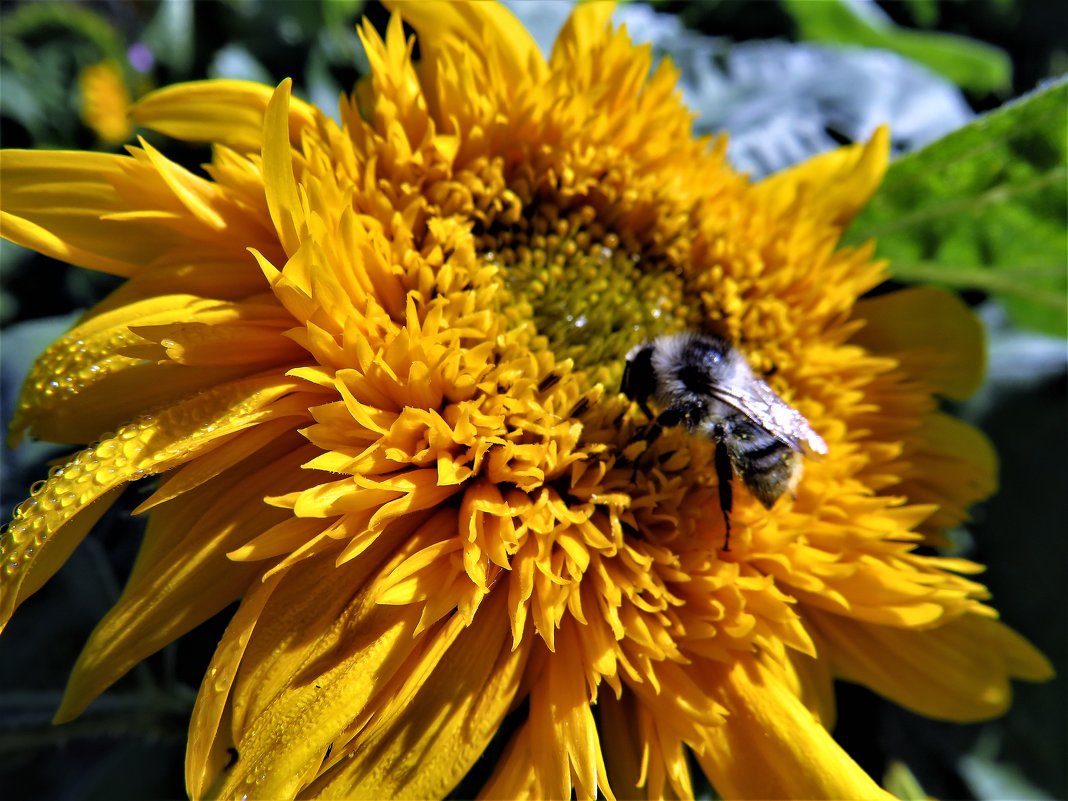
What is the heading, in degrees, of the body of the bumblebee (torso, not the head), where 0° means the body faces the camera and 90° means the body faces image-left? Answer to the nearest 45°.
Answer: approximately 90°

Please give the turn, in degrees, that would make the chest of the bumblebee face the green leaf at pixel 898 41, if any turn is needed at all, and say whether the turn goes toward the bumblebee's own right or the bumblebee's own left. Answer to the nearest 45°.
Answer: approximately 90° to the bumblebee's own right

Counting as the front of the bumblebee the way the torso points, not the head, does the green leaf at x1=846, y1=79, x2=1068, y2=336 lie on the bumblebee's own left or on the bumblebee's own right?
on the bumblebee's own right

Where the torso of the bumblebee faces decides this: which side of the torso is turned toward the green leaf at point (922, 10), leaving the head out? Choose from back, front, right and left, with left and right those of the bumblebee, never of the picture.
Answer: right
